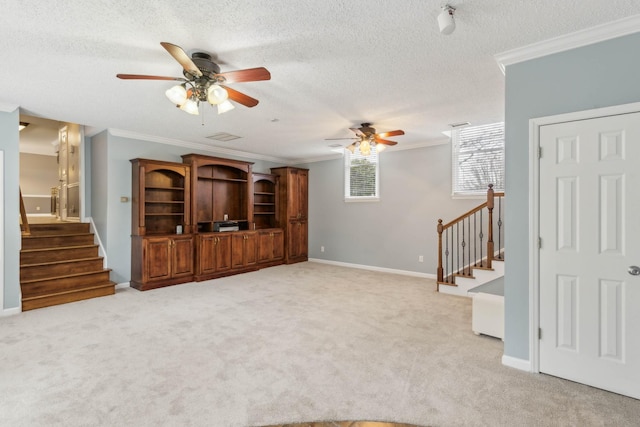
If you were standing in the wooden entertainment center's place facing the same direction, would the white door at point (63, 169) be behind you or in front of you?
behind

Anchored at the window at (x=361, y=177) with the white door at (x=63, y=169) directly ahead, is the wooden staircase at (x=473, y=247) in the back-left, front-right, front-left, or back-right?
back-left

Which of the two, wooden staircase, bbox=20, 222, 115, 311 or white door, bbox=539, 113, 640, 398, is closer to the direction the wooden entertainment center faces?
the white door

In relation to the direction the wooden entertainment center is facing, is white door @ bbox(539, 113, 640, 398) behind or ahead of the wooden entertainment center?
ahead

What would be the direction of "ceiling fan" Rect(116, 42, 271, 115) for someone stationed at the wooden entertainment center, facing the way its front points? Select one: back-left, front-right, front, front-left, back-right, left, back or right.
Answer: front-right

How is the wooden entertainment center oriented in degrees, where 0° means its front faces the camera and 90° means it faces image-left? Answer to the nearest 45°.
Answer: approximately 315°

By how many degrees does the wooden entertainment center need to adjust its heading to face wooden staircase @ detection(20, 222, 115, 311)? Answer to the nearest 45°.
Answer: approximately 135° to its right

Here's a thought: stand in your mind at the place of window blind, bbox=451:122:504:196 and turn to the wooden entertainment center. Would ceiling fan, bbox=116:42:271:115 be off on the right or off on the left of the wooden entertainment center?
left

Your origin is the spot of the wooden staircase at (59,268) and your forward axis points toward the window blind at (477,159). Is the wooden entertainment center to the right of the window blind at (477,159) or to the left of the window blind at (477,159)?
left

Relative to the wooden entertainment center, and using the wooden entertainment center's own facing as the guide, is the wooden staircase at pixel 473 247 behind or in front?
in front
